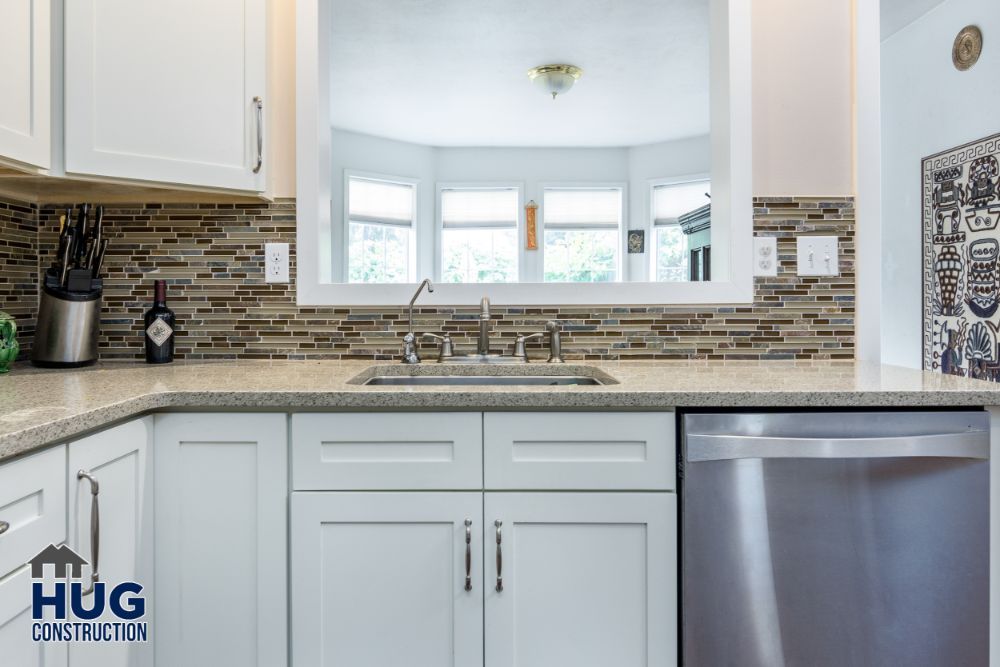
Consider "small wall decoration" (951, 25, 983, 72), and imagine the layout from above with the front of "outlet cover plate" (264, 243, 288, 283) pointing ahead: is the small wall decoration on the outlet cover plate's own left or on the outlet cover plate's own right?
on the outlet cover plate's own left

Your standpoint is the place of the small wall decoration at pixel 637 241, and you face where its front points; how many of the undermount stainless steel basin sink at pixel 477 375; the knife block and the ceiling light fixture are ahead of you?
3

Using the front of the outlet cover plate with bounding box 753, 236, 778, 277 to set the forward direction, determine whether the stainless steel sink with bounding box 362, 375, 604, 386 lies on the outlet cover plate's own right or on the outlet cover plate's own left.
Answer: on the outlet cover plate's own right

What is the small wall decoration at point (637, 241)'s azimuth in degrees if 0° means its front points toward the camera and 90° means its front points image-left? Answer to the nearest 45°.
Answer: approximately 0°

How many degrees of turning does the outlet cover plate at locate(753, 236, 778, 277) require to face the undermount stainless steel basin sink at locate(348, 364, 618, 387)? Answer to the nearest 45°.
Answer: approximately 45° to its right

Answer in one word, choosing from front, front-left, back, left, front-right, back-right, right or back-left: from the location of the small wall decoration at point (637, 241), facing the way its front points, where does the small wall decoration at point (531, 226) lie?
right

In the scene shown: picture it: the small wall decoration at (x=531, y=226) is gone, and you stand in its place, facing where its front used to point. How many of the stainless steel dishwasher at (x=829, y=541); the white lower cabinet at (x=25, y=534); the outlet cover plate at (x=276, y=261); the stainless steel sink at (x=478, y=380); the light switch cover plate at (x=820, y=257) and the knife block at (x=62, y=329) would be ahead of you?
6
